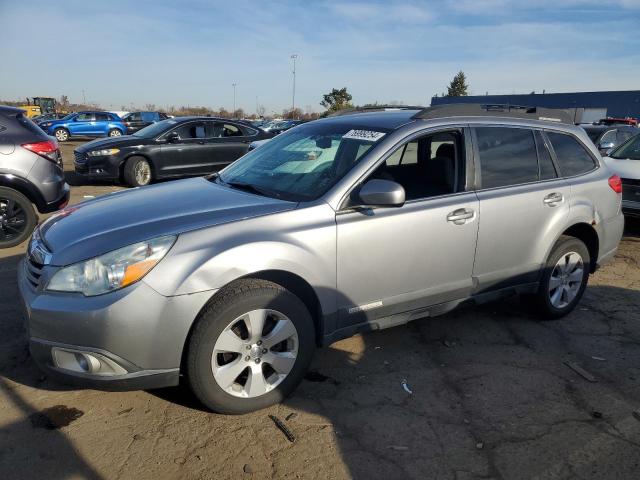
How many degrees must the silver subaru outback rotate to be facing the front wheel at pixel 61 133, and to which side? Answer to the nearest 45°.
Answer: approximately 90° to its right

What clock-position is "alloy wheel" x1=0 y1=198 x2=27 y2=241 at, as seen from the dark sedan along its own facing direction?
The alloy wheel is roughly at 11 o'clock from the dark sedan.

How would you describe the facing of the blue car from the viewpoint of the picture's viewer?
facing to the left of the viewer

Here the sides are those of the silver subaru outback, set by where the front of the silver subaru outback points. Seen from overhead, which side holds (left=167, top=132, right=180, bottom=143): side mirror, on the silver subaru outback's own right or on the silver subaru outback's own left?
on the silver subaru outback's own right

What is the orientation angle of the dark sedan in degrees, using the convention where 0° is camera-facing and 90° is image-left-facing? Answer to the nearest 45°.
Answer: approximately 45°

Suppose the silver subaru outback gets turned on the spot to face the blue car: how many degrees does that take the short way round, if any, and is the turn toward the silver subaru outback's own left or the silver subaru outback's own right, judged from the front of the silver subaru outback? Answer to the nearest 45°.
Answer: approximately 90° to the silver subaru outback's own right

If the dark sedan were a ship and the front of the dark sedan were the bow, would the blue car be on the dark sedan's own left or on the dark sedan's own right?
on the dark sedan's own right

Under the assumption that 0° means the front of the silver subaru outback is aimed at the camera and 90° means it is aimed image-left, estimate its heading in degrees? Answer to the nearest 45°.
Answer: approximately 45°

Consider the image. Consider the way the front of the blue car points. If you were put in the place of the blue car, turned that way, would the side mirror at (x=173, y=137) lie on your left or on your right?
on your left
